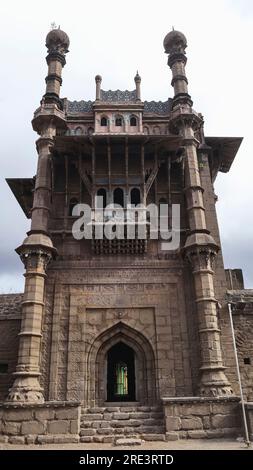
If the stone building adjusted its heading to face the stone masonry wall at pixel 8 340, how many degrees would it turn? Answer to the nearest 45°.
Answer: approximately 90° to its right

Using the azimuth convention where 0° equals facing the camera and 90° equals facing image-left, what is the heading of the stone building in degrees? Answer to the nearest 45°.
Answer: approximately 0°
